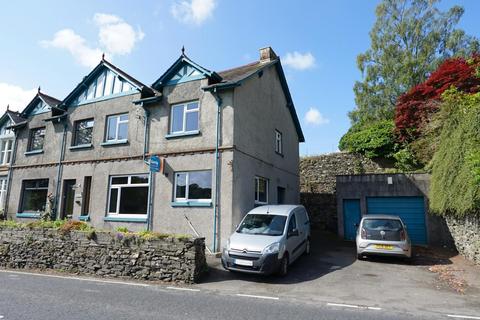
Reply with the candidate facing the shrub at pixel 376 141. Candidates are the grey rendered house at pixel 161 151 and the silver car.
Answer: the silver car

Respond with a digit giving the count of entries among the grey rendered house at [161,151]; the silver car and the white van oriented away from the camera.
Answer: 1

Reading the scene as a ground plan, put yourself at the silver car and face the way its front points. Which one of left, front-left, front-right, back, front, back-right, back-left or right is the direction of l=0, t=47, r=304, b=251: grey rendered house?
left

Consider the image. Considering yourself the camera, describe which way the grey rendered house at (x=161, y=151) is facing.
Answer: facing the viewer and to the left of the viewer

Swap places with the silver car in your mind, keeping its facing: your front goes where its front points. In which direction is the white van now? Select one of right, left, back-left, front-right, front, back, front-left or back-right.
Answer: back-left

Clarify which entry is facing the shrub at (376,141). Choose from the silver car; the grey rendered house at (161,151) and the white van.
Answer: the silver car

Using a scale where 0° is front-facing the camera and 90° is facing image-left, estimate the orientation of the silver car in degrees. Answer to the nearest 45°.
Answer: approximately 180°

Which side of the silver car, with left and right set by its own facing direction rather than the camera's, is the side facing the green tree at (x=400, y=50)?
front

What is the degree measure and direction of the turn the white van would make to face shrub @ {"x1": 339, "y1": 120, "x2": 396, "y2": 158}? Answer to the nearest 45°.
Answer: approximately 180°

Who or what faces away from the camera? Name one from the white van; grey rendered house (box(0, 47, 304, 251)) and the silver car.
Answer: the silver car

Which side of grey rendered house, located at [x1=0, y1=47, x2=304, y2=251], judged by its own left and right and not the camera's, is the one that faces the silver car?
left

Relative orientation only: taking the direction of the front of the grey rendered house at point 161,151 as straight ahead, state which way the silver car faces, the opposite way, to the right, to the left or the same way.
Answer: the opposite way

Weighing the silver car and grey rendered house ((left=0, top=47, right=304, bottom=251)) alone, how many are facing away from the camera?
1

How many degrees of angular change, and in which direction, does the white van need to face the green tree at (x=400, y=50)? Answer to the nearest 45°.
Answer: approximately 180°

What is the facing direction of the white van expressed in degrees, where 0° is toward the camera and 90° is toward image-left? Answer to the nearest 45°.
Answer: approximately 45°
